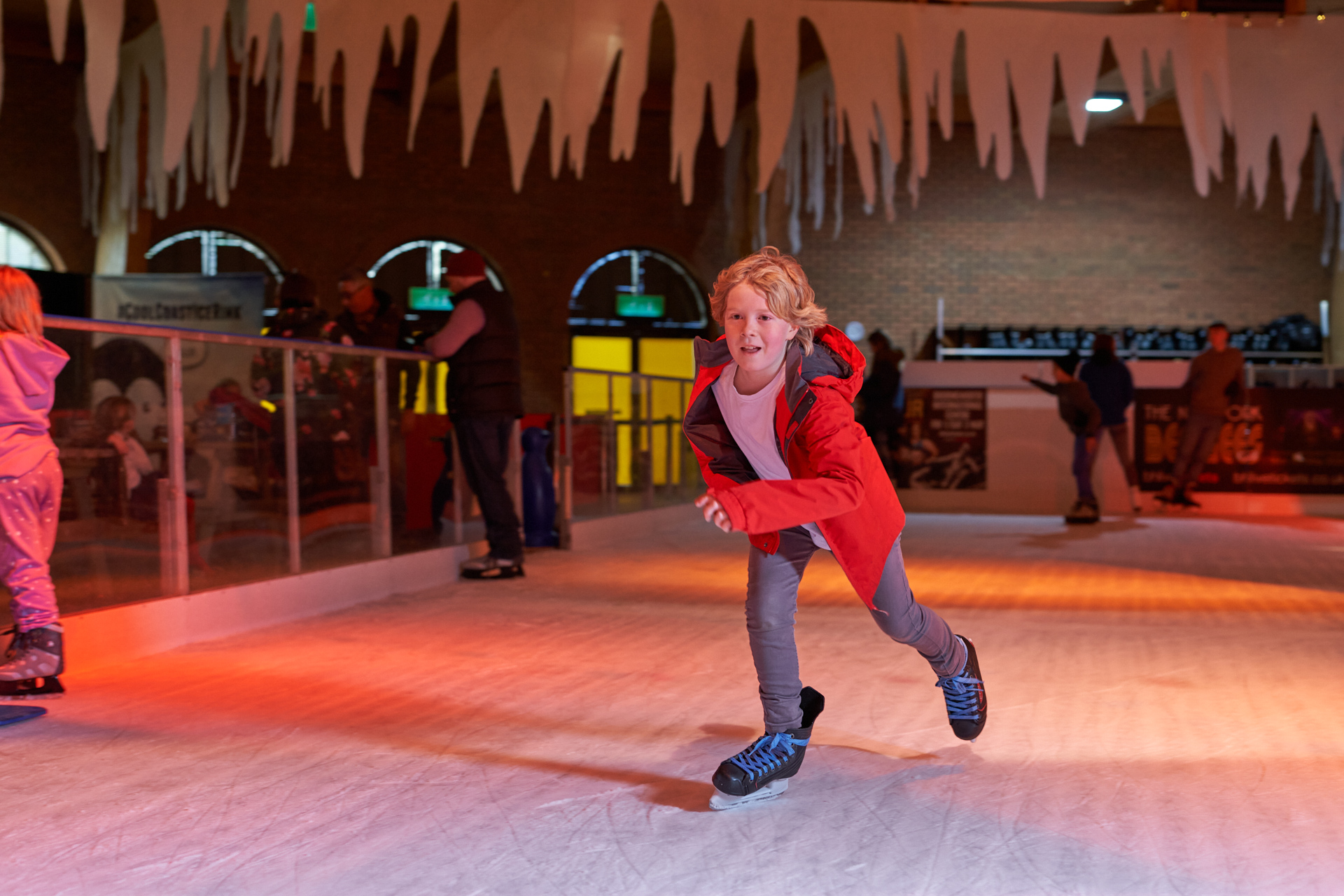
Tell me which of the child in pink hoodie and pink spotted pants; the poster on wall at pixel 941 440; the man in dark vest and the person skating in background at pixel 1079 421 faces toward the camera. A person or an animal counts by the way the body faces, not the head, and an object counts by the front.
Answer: the poster on wall

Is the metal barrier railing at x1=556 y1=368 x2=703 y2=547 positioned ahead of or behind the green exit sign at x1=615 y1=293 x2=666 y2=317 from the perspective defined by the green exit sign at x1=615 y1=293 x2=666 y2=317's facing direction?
ahead

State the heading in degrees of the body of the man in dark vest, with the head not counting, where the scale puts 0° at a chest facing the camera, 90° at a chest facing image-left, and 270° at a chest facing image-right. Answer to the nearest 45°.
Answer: approximately 90°

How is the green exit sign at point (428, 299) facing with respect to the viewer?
toward the camera

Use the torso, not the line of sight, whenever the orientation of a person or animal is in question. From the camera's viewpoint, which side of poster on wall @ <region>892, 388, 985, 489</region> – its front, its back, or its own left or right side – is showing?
front

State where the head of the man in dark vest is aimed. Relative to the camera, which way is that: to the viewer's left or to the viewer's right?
to the viewer's left

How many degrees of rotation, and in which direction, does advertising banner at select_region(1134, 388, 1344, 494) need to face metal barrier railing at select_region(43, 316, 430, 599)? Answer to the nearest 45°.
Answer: approximately 45° to its right

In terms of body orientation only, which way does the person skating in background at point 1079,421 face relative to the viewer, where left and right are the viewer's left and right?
facing to the left of the viewer

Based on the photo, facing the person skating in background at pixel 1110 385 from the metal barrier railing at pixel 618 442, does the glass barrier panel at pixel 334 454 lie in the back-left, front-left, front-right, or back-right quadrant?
back-right

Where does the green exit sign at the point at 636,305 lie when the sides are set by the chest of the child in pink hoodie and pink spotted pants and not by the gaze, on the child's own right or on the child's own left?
on the child's own right

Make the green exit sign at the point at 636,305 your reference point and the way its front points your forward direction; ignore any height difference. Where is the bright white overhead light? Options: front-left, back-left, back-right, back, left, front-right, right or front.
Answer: front-left

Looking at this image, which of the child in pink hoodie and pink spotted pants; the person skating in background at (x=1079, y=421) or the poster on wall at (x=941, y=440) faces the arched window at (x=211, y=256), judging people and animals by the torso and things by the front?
the person skating in background

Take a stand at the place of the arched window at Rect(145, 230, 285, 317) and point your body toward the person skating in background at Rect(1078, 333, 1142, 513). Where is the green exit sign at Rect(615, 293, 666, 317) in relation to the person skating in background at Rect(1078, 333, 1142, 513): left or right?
left

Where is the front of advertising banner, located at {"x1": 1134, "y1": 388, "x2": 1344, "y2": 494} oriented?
toward the camera

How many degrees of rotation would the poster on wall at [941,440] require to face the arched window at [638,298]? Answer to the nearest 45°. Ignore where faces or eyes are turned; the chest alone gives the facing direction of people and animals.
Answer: approximately 135° to its right

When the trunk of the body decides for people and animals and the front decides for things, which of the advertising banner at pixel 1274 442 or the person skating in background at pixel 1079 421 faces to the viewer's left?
the person skating in background
